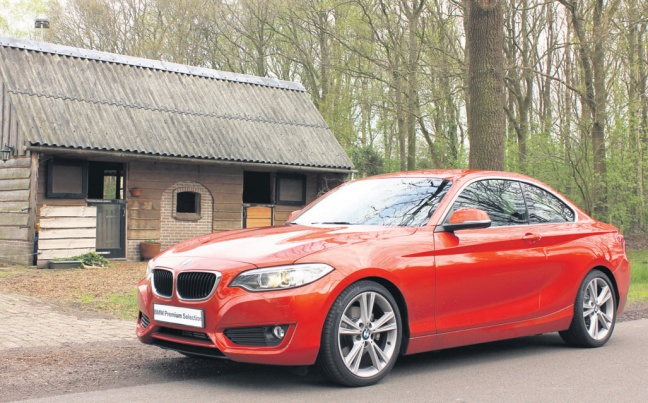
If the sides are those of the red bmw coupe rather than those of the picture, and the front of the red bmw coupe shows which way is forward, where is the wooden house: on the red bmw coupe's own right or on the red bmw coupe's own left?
on the red bmw coupe's own right

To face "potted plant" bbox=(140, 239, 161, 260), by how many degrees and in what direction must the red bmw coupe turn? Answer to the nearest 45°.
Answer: approximately 90° to its right

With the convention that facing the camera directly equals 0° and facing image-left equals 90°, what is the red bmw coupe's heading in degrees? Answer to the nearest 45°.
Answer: approximately 45°
